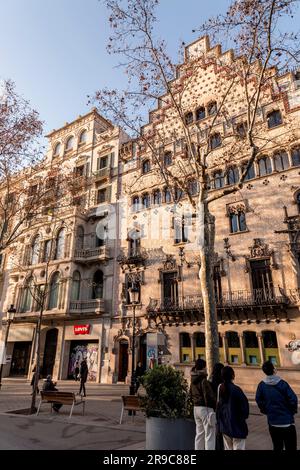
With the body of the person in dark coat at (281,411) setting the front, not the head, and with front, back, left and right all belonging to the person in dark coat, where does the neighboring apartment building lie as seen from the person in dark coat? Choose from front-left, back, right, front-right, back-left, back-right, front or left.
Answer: front-left

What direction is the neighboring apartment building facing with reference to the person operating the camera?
facing the viewer and to the left of the viewer

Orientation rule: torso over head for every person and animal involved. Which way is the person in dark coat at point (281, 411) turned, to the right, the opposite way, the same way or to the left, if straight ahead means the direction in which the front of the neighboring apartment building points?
the opposite way

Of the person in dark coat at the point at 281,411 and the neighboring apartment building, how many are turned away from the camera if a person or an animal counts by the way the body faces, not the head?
1

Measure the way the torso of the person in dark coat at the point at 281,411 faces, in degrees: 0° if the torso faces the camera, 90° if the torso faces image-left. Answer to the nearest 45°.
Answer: approximately 180°

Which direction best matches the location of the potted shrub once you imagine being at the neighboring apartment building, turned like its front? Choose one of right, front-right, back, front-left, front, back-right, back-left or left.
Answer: front-left

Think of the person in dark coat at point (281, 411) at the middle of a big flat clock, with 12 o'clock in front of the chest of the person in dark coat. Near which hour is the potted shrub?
The potted shrub is roughly at 10 o'clock from the person in dark coat.

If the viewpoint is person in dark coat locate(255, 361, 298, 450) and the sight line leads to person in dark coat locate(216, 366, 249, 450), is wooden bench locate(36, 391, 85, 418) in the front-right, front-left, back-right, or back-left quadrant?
front-right

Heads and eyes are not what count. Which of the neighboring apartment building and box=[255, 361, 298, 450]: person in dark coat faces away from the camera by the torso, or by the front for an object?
the person in dark coat

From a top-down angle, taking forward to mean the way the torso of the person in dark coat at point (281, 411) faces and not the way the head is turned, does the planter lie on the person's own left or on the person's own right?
on the person's own left

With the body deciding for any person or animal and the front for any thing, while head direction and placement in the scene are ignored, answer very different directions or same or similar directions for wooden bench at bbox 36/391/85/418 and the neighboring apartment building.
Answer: very different directions

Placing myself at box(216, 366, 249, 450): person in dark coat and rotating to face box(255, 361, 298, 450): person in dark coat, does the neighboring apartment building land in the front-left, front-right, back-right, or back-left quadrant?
back-left

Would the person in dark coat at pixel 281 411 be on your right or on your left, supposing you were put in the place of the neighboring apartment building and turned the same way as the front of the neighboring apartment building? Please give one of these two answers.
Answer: on your left
